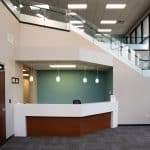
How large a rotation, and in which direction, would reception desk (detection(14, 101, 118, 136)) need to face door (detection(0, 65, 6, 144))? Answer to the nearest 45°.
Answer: approximately 45° to its right

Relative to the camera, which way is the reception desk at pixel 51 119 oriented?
toward the camera

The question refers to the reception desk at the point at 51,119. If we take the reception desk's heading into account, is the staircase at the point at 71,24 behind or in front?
behind
